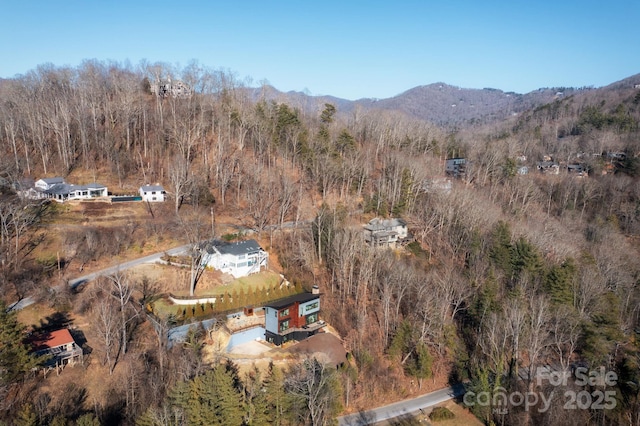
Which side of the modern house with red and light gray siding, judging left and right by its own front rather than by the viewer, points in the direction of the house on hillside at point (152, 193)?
back

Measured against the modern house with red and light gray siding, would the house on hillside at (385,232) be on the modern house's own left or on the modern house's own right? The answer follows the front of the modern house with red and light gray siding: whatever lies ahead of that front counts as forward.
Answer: on the modern house's own left

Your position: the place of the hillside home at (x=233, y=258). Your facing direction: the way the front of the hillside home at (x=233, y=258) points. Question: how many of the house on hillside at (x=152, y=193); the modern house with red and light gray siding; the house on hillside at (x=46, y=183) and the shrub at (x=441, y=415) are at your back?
2

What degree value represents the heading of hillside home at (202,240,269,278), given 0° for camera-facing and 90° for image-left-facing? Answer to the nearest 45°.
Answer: approximately 315°

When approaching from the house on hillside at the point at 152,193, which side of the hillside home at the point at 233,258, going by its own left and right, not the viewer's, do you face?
back

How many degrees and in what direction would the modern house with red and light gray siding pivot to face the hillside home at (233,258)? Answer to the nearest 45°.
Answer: approximately 180°

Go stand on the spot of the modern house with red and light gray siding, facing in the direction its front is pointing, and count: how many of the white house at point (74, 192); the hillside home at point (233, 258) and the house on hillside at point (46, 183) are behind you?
3

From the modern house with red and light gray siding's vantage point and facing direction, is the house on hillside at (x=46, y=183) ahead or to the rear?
to the rear

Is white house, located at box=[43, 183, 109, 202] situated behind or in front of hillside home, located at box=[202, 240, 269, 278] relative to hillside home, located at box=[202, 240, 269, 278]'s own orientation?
behind

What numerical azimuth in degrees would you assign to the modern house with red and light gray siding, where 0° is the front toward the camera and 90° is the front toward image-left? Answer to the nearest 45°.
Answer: approximately 315°

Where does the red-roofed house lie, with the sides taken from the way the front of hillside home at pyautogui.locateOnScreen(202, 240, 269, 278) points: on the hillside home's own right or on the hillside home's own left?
on the hillside home's own right

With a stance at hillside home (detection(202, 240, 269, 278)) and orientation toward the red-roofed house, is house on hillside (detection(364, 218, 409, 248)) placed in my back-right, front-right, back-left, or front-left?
back-left
